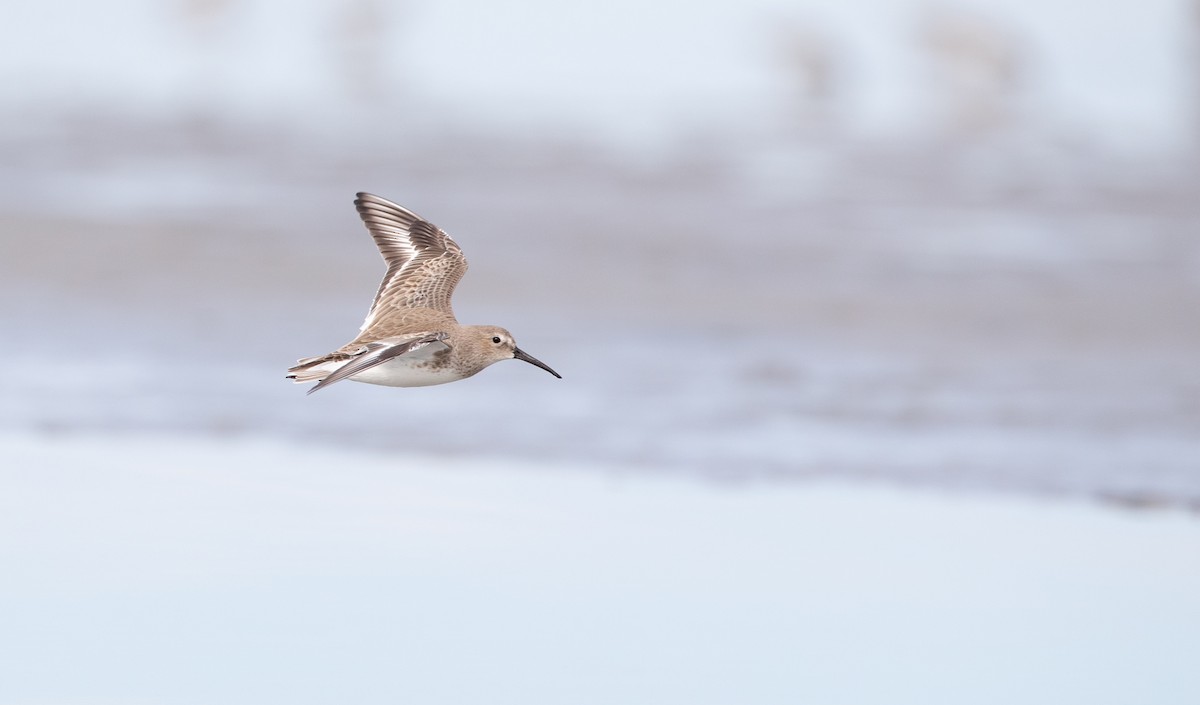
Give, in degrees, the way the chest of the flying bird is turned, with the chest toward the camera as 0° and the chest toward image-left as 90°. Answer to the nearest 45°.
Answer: approximately 270°
